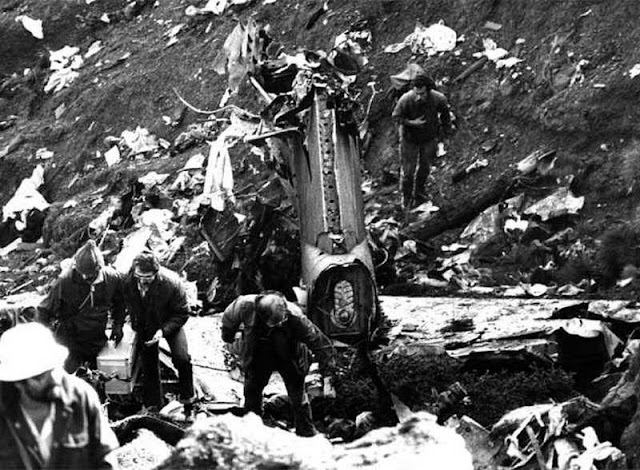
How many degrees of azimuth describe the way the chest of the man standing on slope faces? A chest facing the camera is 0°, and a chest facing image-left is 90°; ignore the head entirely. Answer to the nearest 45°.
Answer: approximately 0°

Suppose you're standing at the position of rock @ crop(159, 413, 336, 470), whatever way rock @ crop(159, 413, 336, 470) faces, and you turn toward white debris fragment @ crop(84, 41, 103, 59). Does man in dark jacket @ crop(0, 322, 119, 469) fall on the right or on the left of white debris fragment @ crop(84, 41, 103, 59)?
left

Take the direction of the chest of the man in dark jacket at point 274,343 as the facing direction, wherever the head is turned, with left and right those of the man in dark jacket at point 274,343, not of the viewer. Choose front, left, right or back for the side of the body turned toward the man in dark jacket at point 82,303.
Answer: right

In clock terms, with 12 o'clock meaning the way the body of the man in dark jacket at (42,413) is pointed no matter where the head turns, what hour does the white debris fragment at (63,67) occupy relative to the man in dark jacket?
The white debris fragment is roughly at 6 o'clock from the man in dark jacket.

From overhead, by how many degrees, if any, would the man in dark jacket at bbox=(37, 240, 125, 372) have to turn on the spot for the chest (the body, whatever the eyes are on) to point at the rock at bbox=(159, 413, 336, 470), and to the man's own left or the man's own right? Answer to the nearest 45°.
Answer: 0° — they already face it

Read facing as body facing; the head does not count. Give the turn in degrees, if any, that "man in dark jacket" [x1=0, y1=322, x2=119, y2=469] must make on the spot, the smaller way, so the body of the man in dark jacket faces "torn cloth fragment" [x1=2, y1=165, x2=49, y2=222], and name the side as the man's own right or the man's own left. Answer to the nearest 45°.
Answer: approximately 180°

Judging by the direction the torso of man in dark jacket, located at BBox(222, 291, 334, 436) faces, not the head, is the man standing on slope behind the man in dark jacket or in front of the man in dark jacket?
behind
